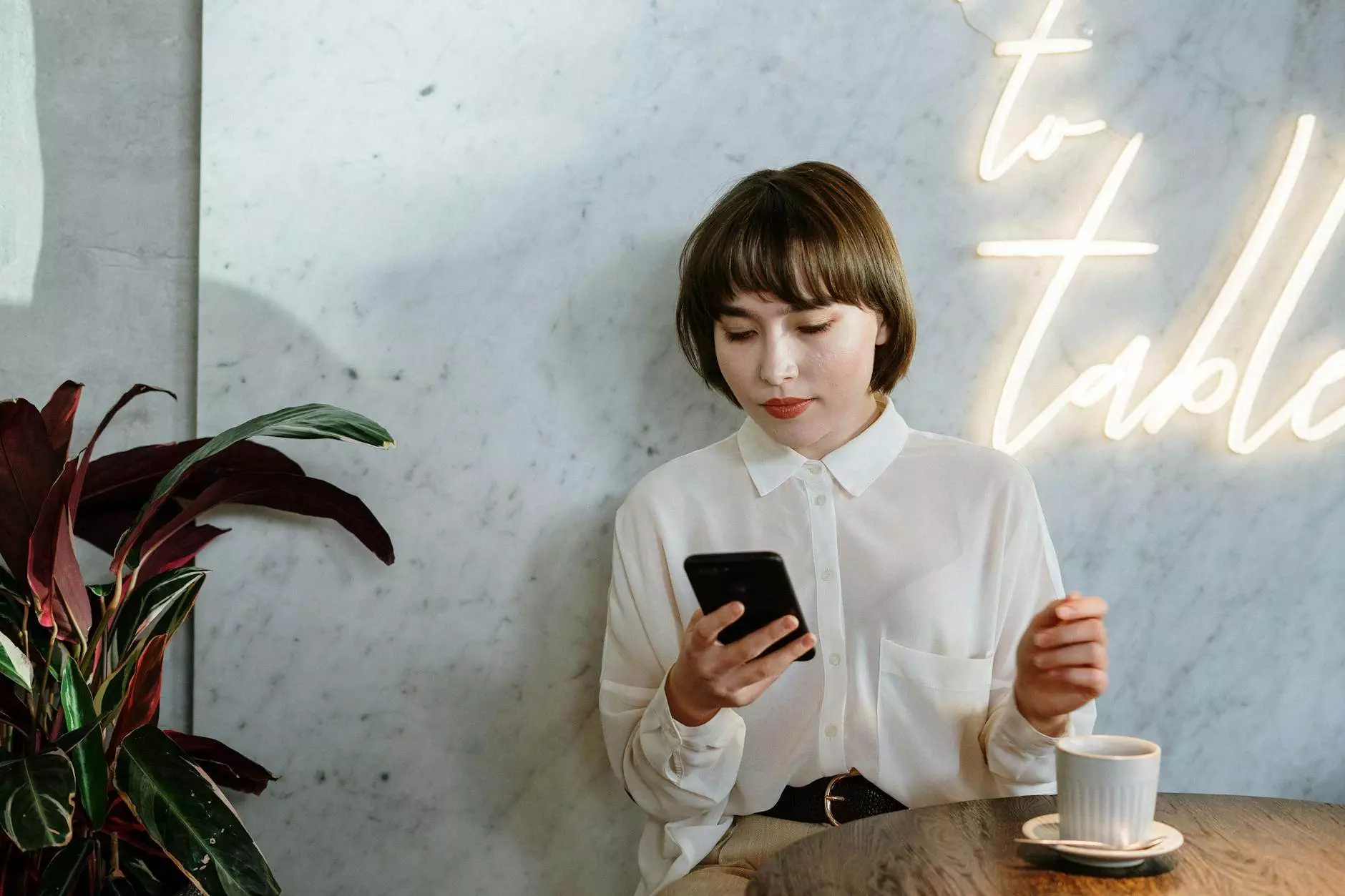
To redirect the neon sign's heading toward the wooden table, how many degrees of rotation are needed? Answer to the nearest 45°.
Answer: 0° — it already faces it

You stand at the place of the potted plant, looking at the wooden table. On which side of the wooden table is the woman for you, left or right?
left

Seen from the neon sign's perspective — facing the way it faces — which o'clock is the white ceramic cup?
The white ceramic cup is roughly at 12 o'clock from the neon sign.

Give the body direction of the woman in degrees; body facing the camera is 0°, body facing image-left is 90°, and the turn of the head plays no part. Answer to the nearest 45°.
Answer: approximately 0°

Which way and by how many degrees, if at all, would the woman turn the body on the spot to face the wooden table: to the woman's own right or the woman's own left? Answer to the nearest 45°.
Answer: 0° — they already face it

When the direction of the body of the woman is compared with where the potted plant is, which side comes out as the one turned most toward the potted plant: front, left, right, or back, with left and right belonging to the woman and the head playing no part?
right

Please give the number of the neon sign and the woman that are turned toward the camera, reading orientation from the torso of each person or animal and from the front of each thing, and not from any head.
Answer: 2
